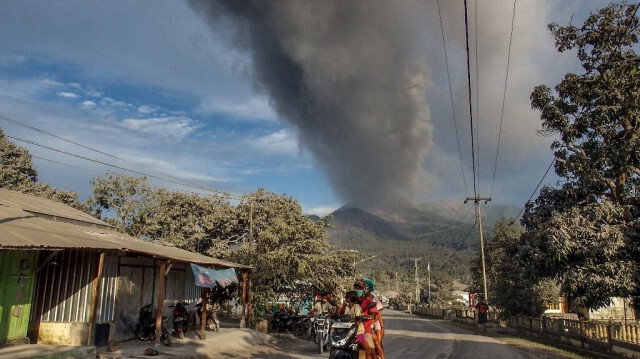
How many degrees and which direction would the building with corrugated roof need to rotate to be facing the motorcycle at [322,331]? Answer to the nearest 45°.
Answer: approximately 45° to its left

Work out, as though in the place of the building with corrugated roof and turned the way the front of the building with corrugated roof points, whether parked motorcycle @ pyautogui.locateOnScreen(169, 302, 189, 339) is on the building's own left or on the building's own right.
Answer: on the building's own left

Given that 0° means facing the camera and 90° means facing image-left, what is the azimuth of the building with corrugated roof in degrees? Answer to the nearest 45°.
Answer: approximately 315°

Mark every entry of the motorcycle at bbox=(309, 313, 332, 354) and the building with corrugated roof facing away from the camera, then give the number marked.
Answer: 0

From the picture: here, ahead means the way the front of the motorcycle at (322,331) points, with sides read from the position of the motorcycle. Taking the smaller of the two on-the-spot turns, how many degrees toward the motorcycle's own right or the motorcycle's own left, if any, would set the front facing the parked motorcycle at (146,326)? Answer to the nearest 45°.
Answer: approximately 90° to the motorcycle's own right

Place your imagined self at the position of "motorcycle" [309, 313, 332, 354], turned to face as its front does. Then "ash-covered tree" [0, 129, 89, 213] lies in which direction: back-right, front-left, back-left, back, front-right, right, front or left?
back-right

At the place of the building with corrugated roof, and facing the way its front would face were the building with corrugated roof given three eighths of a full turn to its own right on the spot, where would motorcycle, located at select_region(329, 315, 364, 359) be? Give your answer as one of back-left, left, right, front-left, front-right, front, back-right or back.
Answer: back-left

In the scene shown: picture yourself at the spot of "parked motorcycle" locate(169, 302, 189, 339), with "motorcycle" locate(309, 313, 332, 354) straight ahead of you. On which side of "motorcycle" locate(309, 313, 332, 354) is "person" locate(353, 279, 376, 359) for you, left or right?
right

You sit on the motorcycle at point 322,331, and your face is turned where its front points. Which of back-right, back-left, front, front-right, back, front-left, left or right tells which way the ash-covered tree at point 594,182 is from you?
left

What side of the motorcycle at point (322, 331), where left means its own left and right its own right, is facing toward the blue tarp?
right

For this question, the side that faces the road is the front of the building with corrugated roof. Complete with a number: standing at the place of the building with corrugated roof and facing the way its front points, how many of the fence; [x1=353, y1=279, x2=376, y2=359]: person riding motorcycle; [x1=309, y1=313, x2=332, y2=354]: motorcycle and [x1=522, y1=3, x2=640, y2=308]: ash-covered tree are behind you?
0

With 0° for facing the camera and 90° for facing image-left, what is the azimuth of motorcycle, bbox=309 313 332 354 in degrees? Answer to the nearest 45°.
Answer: approximately 0°

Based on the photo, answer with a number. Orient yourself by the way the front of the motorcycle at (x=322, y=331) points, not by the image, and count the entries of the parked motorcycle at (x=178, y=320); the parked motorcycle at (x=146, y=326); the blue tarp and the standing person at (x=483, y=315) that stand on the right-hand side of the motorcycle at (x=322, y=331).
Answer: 3
